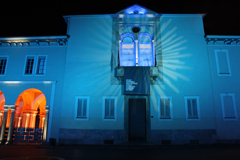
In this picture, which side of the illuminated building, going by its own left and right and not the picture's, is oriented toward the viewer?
front
